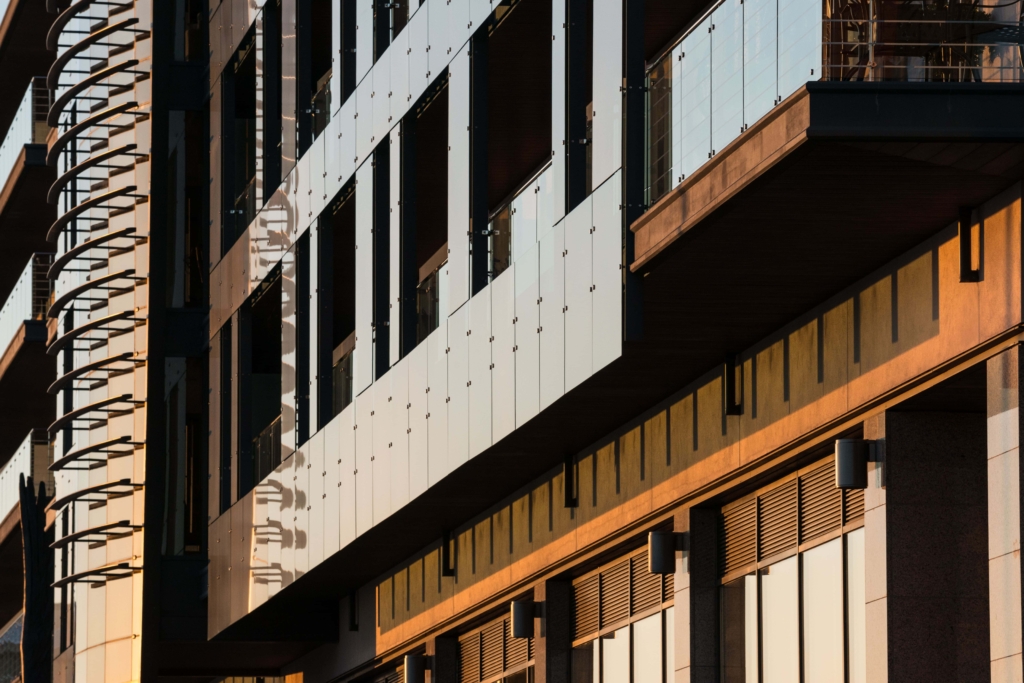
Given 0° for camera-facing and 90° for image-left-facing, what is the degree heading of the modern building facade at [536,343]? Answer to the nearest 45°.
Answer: approximately 45°
